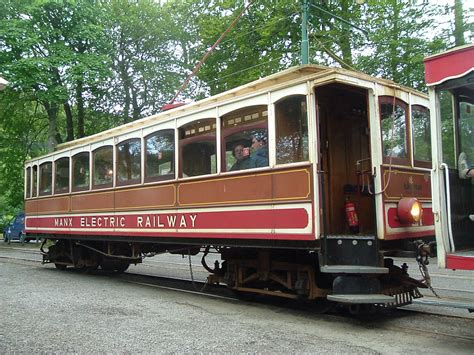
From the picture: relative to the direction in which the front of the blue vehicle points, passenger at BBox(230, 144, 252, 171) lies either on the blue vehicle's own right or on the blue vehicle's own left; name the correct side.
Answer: on the blue vehicle's own left

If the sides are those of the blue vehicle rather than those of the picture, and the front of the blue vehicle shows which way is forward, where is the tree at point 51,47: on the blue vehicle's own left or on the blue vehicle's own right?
on the blue vehicle's own right

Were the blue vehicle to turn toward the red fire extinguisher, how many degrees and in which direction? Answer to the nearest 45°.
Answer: approximately 90° to its left

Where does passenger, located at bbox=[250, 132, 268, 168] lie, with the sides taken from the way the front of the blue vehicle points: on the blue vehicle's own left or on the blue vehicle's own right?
on the blue vehicle's own left

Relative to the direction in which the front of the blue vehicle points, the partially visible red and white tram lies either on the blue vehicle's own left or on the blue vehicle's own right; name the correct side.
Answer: on the blue vehicle's own left

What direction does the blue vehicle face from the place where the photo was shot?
facing to the left of the viewer
